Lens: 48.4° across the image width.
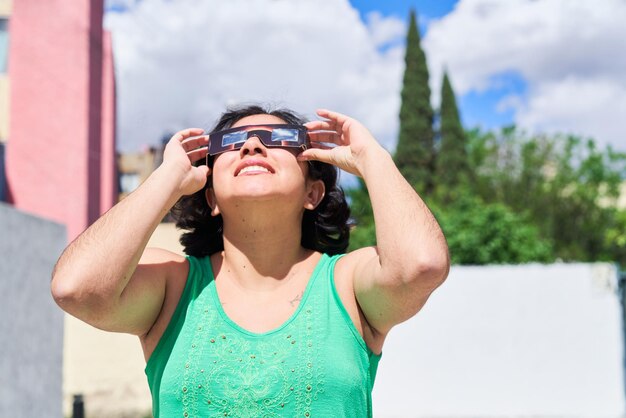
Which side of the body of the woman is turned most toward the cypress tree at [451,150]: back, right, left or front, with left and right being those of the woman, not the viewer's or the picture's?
back

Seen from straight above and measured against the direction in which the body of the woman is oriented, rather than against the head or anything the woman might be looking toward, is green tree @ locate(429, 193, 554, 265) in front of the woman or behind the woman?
behind

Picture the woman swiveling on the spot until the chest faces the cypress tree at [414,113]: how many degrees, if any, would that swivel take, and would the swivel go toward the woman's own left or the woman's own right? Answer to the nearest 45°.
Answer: approximately 180°

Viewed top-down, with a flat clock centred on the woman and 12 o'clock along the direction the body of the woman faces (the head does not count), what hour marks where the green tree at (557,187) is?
The green tree is roughly at 7 o'clock from the woman.

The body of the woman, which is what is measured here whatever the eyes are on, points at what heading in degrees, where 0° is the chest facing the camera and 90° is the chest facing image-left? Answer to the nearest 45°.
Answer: approximately 0°
